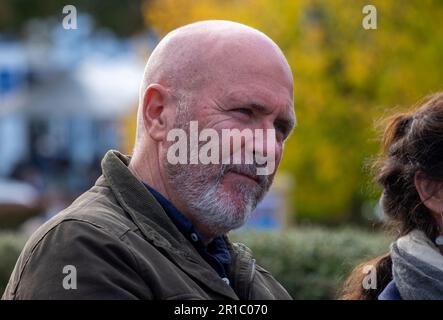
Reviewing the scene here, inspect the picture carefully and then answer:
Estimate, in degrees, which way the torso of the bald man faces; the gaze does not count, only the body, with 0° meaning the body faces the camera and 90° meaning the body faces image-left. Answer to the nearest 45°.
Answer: approximately 315°

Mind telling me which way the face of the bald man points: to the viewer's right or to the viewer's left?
to the viewer's right
